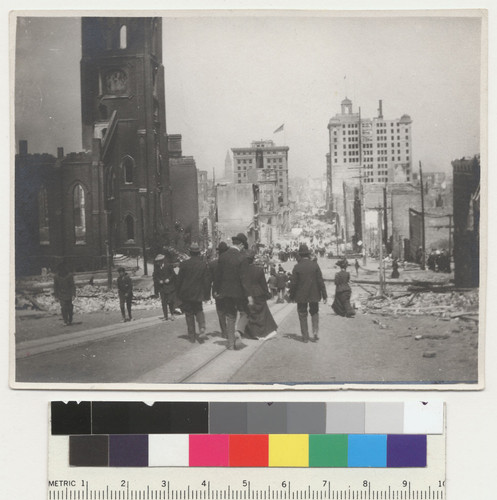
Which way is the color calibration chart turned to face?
toward the camera
